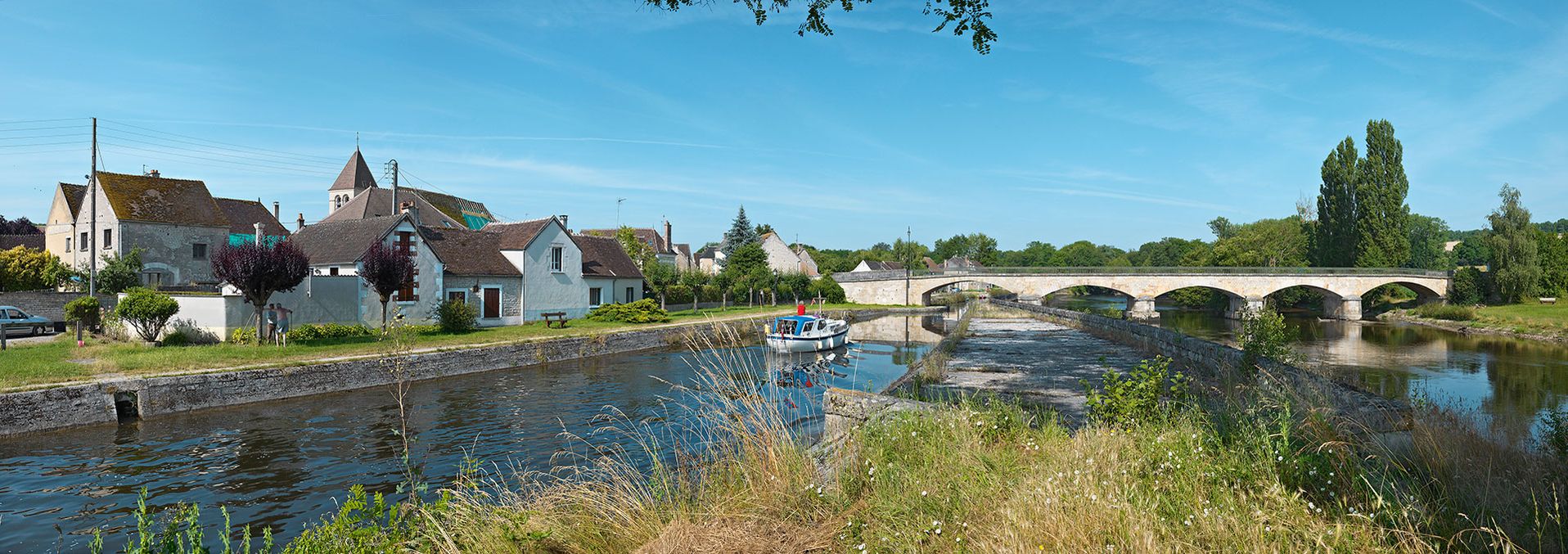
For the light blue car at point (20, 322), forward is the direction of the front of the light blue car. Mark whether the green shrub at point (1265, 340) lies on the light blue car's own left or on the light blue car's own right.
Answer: on the light blue car's own right

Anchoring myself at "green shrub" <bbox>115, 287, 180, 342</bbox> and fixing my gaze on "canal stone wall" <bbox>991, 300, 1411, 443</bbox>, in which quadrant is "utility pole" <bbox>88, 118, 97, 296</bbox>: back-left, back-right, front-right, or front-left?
back-left

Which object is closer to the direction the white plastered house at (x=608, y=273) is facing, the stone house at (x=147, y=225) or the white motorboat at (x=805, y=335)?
the white motorboat

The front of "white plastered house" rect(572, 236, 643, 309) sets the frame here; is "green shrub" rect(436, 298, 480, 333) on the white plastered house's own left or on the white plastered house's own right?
on the white plastered house's own right

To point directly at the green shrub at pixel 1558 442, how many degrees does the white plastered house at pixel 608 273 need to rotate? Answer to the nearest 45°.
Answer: approximately 45° to its right

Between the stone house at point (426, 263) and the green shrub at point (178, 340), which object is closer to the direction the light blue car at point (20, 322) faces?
the stone house

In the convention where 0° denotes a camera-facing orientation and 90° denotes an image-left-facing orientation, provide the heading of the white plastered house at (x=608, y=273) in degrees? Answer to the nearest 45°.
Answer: approximately 315°

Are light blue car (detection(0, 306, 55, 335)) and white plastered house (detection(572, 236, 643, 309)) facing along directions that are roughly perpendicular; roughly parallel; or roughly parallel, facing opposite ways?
roughly perpendicular
